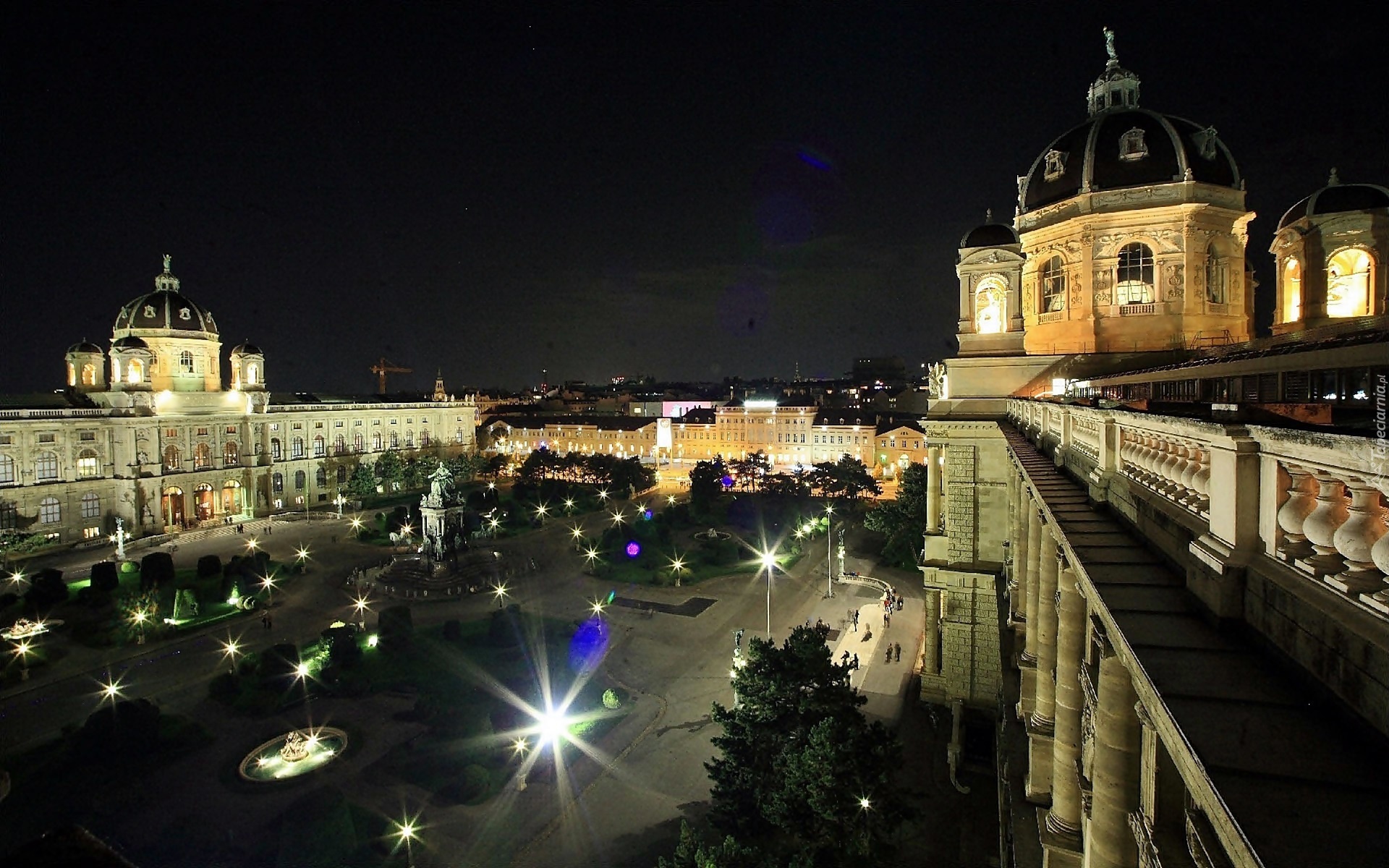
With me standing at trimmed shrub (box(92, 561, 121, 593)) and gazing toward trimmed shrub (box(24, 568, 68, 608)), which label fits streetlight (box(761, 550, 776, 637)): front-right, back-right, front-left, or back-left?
back-left

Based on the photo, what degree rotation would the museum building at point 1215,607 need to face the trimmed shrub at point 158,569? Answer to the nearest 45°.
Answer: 0° — it already faces it

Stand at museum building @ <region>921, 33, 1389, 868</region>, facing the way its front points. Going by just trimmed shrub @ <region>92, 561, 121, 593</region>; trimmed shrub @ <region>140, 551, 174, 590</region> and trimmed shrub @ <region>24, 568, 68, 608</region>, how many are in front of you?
3

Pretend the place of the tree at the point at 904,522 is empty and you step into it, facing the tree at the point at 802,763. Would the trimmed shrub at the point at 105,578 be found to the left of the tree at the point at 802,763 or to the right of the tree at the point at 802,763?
right

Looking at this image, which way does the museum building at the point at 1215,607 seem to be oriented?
to the viewer's left

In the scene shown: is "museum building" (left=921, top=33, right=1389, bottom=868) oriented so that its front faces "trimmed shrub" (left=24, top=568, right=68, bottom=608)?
yes

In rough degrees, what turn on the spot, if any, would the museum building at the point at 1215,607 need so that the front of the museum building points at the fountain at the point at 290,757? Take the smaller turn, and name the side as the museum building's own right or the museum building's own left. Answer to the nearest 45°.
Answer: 0° — it already faces it

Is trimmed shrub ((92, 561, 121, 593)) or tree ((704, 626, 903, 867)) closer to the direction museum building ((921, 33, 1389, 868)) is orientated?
the trimmed shrub

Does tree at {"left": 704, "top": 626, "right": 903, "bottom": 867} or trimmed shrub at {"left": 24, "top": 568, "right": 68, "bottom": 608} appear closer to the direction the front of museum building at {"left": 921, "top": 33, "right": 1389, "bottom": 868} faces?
the trimmed shrub
